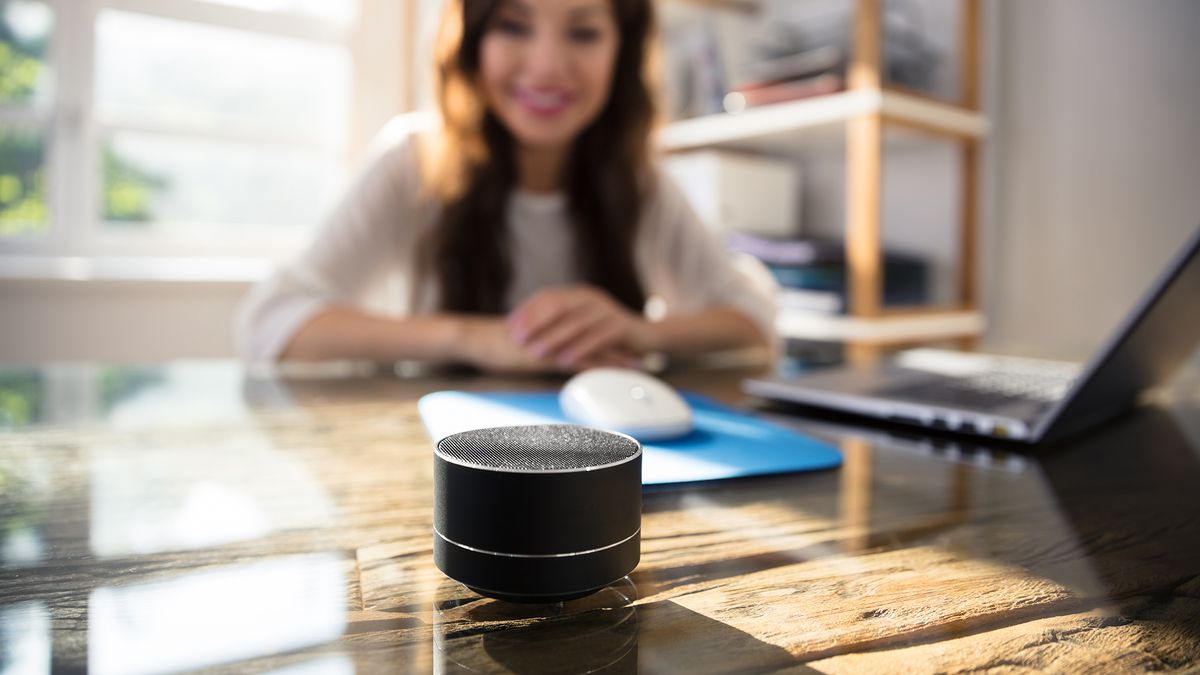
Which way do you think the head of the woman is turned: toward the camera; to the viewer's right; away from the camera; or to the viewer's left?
toward the camera

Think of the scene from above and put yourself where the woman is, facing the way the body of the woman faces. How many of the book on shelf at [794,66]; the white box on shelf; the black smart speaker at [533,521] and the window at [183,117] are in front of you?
1

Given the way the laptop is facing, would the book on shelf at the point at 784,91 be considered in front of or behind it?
in front

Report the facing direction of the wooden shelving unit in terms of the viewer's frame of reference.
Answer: facing the viewer and to the left of the viewer

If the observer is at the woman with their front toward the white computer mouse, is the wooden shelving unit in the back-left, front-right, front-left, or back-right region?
back-left

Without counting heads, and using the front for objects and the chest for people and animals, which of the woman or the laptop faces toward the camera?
the woman

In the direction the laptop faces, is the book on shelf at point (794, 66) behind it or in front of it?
in front

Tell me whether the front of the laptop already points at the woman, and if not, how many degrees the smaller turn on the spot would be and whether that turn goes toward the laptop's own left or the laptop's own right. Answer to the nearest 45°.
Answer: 0° — it already faces them

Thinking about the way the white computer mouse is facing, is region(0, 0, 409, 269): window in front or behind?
behind

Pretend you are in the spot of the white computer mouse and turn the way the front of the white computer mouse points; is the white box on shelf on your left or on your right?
on your left

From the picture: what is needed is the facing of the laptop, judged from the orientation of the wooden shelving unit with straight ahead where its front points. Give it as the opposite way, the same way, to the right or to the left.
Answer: to the right

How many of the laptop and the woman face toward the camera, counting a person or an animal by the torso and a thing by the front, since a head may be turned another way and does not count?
1

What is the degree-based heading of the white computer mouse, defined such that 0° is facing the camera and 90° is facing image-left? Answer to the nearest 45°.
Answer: approximately 315°

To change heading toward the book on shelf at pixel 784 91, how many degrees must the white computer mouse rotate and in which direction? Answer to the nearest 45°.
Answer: approximately 135° to its left

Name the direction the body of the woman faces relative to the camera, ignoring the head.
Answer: toward the camera
